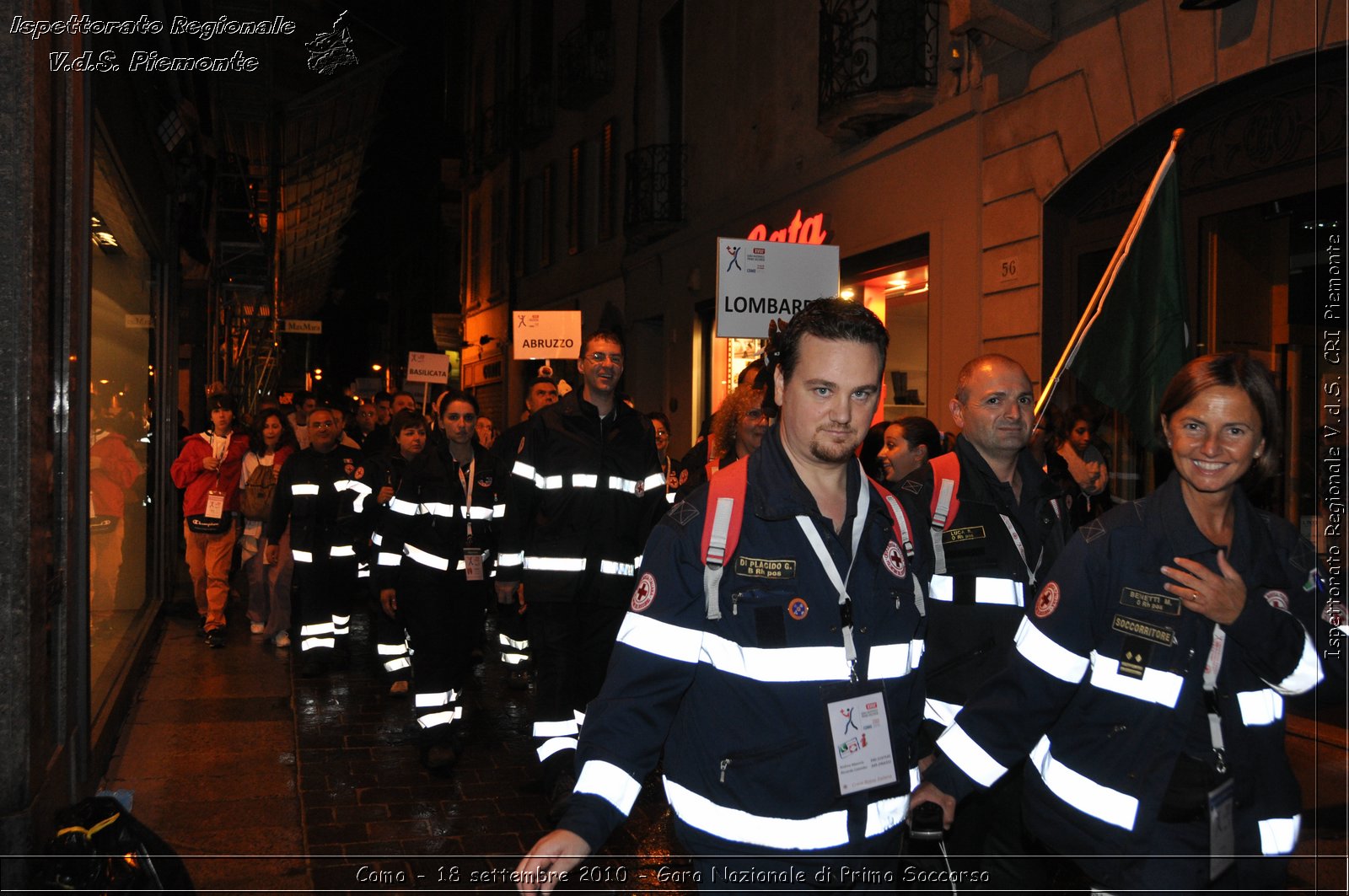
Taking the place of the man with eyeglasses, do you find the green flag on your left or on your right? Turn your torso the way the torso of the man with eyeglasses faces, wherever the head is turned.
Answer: on your left

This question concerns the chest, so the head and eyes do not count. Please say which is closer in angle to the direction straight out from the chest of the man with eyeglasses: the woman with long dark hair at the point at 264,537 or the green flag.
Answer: the green flag

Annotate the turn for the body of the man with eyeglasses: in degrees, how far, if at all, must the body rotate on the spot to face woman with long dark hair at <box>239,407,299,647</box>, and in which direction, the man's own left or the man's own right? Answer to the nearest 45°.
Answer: approximately 135° to the man's own right

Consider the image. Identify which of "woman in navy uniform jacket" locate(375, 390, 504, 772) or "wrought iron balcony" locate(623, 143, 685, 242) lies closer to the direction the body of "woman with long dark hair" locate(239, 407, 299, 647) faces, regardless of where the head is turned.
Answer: the woman in navy uniform jacket

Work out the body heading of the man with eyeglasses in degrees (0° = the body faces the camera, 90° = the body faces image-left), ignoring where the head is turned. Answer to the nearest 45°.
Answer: approximately 0°

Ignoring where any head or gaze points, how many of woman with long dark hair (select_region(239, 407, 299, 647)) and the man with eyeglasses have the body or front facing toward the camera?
2

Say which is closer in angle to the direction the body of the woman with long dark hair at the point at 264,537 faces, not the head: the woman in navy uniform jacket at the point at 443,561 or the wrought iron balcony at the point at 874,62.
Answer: the woman in navy uniform jacket
